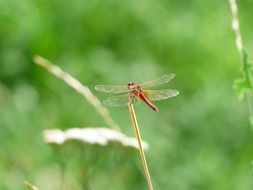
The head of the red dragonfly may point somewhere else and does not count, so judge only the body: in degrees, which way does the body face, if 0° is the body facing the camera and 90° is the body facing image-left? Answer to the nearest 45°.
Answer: approximately 135°
